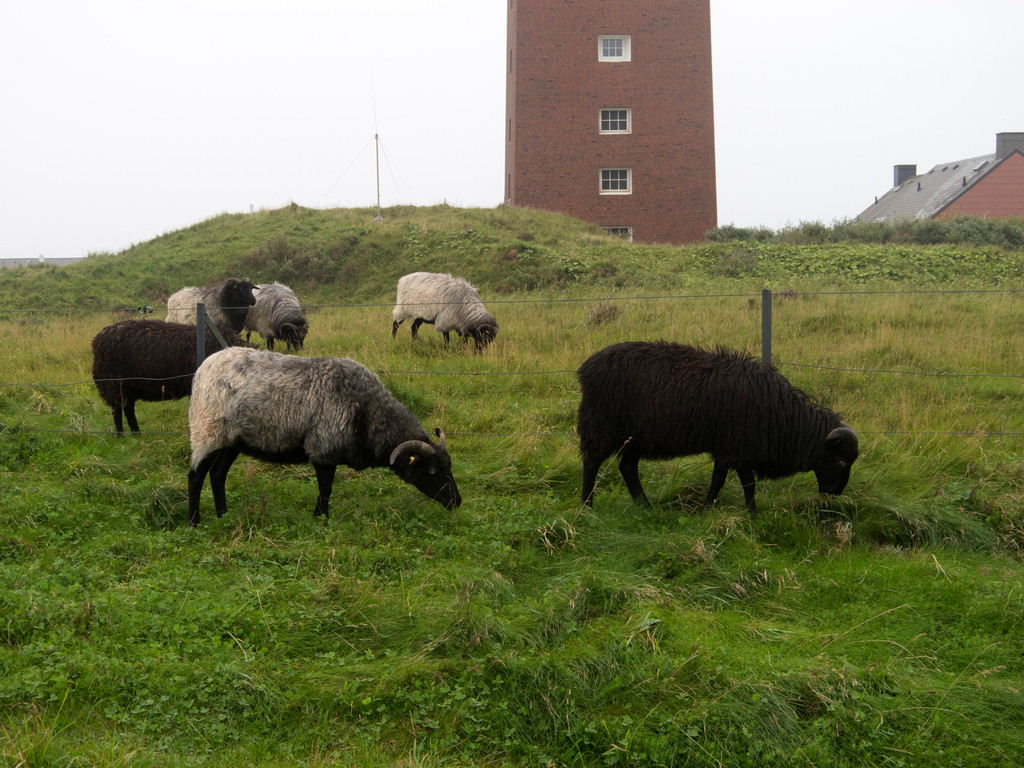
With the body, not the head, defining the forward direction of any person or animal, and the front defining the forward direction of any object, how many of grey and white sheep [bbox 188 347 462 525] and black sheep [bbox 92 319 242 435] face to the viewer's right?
2

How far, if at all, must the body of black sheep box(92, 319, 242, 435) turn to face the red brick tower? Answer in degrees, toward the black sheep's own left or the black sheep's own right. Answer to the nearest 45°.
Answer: approximately 45° to the black sheep's own left

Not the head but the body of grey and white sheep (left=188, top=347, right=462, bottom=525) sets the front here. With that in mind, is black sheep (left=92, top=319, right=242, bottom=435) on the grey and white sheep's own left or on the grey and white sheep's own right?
on the grey and white sheep's own left

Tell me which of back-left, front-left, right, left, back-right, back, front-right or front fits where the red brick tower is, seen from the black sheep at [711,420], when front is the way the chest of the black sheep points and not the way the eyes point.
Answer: left

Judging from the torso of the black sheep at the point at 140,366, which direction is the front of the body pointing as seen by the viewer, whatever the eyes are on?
to the viewer's right

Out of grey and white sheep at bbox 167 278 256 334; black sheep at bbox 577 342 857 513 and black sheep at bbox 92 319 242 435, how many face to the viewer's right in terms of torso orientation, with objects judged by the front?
3

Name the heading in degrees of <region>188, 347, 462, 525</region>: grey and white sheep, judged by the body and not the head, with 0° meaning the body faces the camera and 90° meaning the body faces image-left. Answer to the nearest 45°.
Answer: approximately 270°

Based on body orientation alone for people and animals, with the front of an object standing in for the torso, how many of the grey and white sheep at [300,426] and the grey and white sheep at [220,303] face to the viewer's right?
2

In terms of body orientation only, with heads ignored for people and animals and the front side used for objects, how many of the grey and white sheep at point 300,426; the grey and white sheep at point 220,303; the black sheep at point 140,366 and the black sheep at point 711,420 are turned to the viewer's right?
4

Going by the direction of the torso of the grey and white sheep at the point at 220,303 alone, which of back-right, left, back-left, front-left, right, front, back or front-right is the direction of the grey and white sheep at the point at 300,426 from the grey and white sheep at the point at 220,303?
right

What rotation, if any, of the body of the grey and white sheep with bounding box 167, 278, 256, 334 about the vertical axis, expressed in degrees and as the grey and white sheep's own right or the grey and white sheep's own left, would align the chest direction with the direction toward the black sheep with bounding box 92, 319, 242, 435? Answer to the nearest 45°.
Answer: approximately 90° to the grey and white sheep's own right
